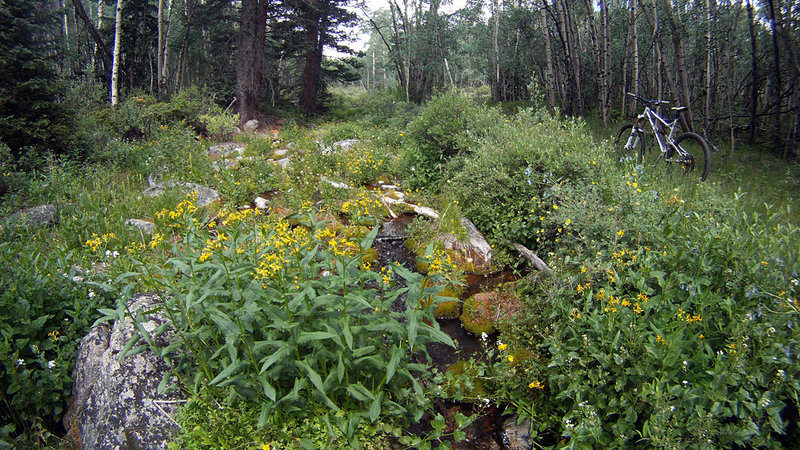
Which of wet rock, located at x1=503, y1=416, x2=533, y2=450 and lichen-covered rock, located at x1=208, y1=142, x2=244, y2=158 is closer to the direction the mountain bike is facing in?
the lichen-covered rock

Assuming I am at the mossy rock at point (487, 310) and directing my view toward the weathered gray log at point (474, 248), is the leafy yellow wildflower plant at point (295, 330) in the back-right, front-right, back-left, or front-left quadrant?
back-left

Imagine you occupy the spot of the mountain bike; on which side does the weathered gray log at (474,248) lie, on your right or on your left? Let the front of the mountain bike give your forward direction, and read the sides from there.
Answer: on your left

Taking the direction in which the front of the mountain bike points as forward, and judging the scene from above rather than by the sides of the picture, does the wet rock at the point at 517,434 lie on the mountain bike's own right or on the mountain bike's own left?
on the mountain bike's own left

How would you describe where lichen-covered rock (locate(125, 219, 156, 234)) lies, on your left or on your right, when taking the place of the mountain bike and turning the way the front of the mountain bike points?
on your left

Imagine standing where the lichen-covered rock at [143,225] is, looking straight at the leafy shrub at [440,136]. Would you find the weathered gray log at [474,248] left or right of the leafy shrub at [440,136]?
right

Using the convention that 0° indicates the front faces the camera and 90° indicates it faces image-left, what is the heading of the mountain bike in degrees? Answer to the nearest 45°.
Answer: approximately 135°

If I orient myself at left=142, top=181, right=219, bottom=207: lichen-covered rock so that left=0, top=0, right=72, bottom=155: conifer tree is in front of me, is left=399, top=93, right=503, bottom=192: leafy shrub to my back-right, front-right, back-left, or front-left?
back-right

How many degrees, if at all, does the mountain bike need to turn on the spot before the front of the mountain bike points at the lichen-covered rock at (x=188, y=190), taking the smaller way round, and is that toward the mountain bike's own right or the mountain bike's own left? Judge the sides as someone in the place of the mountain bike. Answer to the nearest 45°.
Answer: approximately 90° to the mountain bike's own left

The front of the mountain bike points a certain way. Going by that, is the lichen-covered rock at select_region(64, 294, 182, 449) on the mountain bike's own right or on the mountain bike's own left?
on the mountain bike's own left
